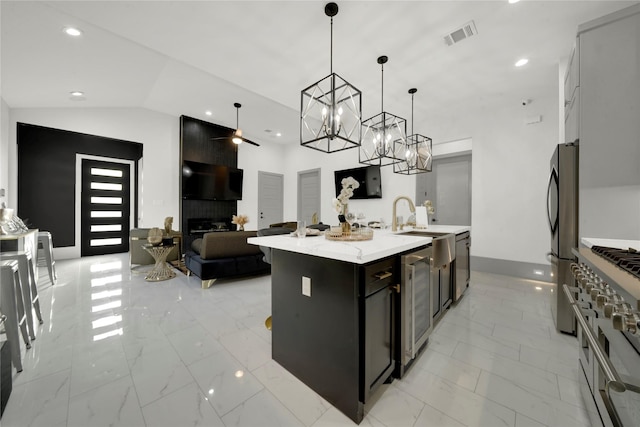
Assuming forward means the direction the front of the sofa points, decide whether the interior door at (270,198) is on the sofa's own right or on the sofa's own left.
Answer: on the sofa's own right

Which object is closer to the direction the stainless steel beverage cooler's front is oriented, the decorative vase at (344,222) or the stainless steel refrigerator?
the stainless steel refrigerator

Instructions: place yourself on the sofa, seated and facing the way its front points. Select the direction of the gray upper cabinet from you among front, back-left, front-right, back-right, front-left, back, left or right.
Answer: back

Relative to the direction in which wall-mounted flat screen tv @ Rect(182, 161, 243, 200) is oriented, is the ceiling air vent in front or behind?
in front

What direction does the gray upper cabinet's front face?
to the viewer's left

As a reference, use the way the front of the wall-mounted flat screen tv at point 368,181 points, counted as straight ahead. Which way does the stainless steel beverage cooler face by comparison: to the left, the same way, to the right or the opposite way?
to the left

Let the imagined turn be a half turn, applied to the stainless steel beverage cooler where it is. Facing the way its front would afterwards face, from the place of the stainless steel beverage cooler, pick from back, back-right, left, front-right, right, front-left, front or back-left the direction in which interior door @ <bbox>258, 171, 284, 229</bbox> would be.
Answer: front

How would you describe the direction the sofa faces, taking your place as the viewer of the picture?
facing away from the viewer and to the left of the viewer

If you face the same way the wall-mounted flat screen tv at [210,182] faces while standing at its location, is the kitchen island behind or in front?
in front

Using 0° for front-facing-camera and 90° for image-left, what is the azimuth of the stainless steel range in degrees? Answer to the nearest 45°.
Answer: approximately 90°

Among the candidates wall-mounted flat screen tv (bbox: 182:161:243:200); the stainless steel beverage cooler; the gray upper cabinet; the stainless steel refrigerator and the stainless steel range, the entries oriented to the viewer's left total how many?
3

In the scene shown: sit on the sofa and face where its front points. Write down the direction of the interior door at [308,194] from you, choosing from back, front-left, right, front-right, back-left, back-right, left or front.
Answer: right
